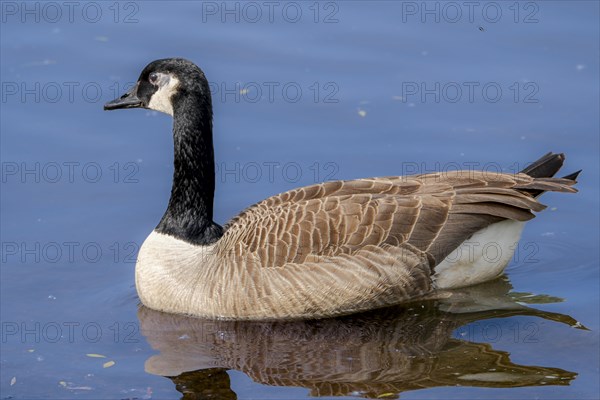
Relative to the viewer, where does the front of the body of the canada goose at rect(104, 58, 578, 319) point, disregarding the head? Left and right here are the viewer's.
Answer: facing to the left of the viewer
